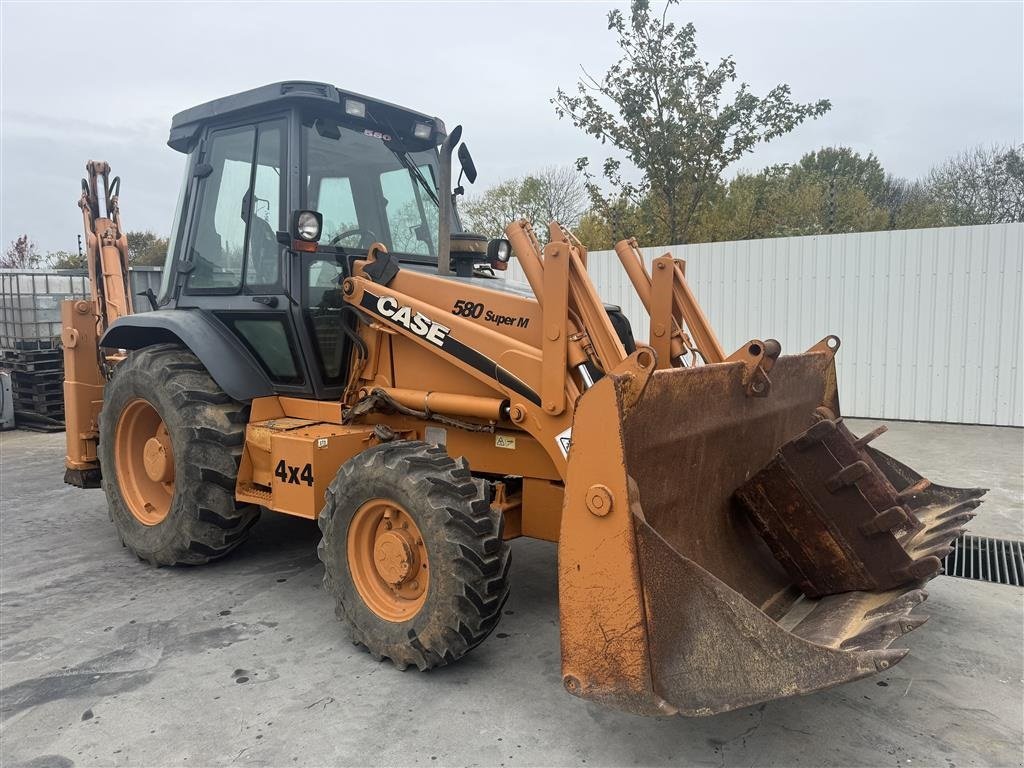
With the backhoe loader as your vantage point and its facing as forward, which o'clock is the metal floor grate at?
The metal floor grate is roughly at 10 o'clock from the backhoe loader.

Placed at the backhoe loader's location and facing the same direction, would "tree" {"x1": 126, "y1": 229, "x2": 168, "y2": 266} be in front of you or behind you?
behind

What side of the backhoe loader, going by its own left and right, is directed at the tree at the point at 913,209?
left

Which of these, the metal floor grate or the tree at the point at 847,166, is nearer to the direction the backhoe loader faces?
the metal floor grate

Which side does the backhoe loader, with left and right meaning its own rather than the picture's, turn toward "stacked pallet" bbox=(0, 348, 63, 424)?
back

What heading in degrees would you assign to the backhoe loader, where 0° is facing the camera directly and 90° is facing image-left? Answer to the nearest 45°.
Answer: approximately 315°

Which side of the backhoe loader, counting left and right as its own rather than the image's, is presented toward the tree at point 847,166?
left
